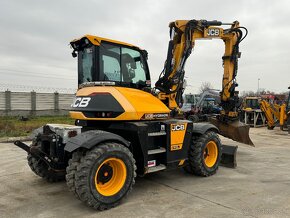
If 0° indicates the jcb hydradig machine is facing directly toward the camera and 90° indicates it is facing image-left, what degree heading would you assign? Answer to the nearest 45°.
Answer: approximately 225°

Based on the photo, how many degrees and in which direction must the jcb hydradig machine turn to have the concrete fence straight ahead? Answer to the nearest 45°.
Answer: approximately 45° to its left

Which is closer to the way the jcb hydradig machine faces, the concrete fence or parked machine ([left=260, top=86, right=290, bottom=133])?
the parked machine

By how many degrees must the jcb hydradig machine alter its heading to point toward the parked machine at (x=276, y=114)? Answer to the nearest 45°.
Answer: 0° — it already faces it
